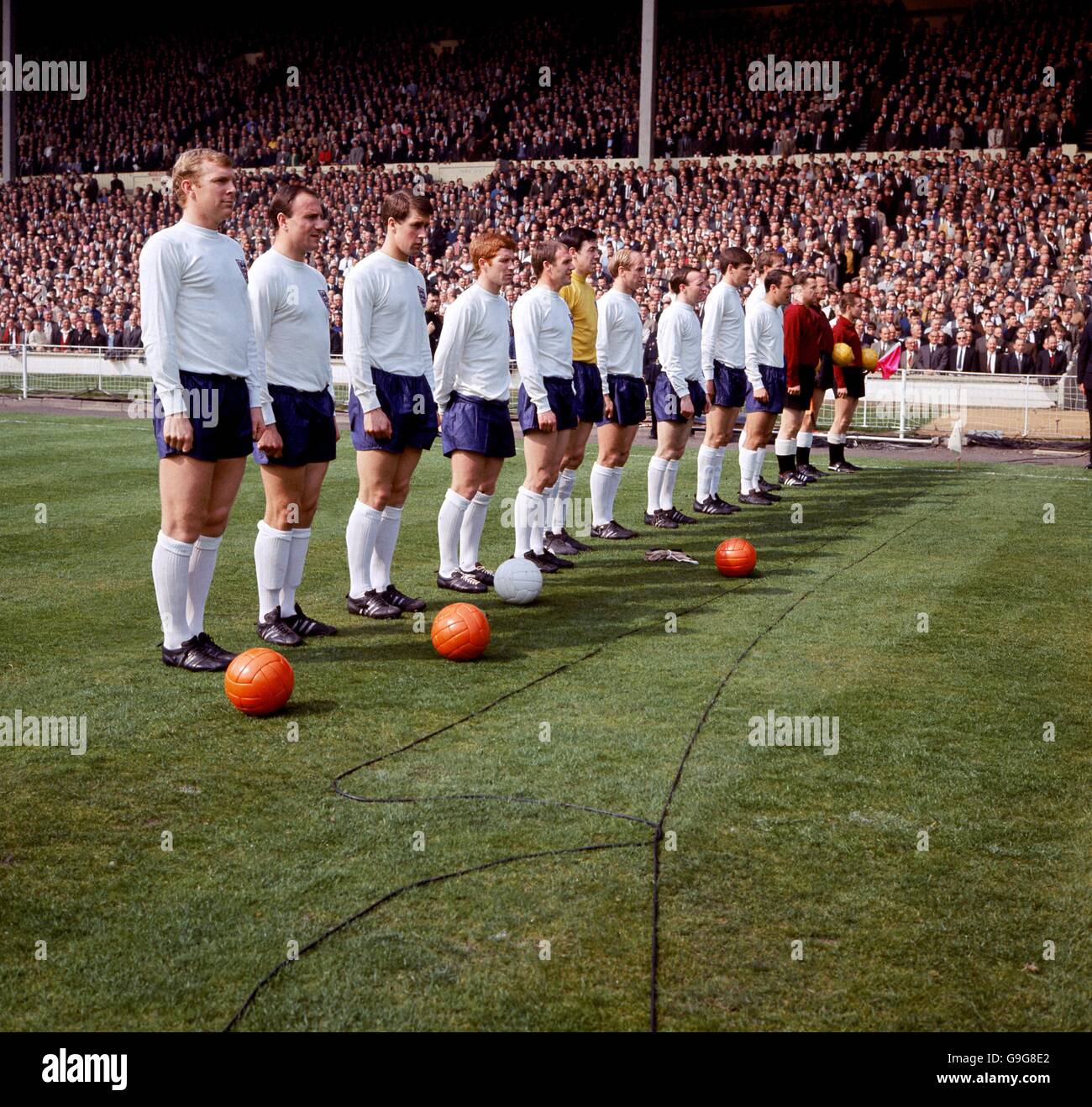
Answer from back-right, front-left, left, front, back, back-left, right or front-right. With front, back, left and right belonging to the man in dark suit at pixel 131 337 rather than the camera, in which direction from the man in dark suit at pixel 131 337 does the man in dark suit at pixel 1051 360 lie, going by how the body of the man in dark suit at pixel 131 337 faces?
front-left

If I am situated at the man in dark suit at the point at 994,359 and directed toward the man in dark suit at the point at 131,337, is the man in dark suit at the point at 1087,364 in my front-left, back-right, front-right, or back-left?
back-left

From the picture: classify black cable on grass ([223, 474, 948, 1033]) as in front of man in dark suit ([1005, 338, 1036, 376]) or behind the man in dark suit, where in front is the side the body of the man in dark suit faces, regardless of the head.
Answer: in front

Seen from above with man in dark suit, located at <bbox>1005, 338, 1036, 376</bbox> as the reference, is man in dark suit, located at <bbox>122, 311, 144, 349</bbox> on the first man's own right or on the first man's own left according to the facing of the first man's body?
on the first man's own right

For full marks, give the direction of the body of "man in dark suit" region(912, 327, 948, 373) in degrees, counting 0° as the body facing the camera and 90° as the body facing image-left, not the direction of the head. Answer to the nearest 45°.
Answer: approximately 0°

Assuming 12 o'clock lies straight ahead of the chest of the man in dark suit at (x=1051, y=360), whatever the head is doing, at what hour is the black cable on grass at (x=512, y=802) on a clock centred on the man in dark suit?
The black cable on grass is roughly at 12 o'clock from the man in dark suit.

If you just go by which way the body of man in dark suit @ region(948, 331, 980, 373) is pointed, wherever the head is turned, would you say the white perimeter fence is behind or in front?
in front

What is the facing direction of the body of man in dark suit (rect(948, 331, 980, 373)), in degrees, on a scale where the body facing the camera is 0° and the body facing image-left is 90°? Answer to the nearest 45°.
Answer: approximately 0°
